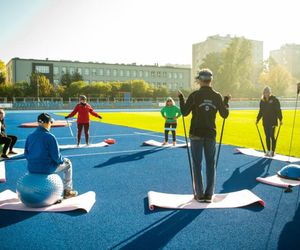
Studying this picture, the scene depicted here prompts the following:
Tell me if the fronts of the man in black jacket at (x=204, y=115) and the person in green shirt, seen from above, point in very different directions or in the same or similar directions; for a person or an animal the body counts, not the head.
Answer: very different directions

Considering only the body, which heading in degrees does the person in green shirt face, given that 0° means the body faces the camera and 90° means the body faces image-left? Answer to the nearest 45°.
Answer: approximately 0°

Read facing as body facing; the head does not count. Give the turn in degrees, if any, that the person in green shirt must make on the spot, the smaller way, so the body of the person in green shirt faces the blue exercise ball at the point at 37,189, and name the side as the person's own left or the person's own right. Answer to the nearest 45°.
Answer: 0° — they already face it

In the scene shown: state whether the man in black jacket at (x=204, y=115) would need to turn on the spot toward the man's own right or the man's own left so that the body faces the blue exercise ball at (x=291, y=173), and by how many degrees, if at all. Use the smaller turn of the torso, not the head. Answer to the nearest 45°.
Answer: approximately 45° to the man's own right

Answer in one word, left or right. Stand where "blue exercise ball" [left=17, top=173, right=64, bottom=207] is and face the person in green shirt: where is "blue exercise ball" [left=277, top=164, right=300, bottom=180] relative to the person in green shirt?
right

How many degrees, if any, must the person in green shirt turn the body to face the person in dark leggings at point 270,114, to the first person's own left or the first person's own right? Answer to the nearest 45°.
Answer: approximately 45° to the first person's own left

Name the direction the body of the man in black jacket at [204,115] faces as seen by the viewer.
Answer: away from the camera

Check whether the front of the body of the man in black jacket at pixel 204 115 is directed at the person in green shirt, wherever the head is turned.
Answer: yes

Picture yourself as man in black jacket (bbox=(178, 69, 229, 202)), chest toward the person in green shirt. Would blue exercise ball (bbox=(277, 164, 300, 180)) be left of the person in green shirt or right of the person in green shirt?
right

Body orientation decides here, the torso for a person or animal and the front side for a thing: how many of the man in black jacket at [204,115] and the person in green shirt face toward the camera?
1

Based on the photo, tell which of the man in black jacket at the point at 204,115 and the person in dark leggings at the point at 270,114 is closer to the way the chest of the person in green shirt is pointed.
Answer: the man in black jacket

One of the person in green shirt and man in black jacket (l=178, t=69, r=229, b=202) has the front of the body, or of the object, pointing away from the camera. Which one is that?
the man in black jacket
